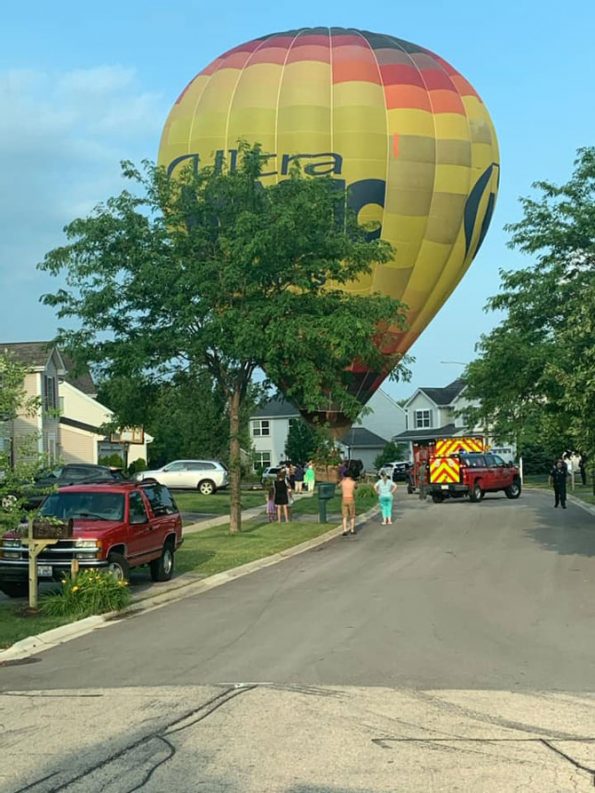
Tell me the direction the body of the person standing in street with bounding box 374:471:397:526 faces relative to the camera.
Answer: away from the camera

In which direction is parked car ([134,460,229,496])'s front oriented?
to the viewer's left

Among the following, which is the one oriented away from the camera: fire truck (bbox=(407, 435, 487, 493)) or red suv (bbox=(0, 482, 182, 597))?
the fire truck

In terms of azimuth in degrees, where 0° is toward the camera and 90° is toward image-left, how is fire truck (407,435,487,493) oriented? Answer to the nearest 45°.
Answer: approximately 180°

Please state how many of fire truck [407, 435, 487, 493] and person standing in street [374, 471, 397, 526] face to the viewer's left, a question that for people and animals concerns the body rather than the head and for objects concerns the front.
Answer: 0

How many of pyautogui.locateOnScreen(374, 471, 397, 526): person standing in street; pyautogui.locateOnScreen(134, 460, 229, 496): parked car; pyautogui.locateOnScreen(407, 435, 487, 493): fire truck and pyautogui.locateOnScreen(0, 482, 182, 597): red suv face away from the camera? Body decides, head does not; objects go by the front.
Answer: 2

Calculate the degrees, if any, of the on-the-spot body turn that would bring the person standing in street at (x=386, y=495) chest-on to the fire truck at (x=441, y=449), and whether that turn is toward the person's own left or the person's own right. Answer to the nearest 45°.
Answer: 0° — they already face it
